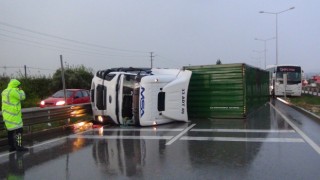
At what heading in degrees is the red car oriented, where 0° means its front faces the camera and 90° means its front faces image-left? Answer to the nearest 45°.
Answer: approximately 45°

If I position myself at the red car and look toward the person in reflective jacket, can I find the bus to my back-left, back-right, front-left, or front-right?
back-left

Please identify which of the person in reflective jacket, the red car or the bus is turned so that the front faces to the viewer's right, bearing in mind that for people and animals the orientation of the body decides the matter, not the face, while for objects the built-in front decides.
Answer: the person in reflective jacket

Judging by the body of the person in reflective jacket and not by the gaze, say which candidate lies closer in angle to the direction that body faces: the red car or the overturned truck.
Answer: the overturned truck

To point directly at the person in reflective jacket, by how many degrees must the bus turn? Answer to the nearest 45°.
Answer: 0° — it already faces them

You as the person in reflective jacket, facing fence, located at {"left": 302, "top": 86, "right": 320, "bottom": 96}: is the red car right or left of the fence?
left

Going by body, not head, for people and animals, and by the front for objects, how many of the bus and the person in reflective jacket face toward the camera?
1

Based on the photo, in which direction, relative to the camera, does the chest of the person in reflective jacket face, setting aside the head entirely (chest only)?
to the viewer's right
